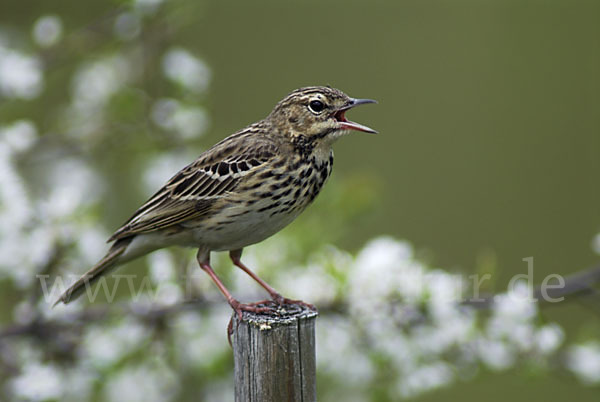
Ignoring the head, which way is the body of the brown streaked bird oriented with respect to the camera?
to the viewer's right
